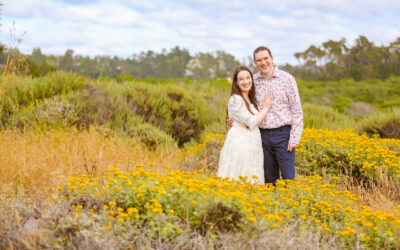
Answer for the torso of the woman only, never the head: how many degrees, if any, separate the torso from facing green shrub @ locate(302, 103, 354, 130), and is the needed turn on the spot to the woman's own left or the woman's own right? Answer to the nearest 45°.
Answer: approximately 135° to the woman's own left

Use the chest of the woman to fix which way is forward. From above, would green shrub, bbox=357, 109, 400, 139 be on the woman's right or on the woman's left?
on the woman's left

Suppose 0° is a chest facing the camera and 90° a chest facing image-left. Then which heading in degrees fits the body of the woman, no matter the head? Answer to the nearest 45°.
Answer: approximately 315°
